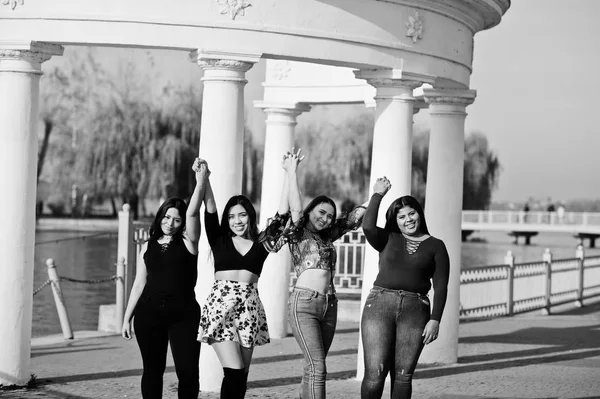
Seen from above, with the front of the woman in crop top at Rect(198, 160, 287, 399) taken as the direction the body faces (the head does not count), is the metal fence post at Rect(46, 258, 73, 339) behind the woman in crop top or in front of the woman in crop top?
behind

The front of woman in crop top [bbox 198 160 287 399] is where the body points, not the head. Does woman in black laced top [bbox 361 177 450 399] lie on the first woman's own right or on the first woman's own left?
on the first woman's own left

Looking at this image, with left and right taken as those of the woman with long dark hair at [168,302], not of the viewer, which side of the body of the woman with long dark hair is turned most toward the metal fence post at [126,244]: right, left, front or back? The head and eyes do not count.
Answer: back

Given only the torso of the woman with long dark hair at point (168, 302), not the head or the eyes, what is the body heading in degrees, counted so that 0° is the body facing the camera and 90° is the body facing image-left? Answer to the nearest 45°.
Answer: approximately 0°

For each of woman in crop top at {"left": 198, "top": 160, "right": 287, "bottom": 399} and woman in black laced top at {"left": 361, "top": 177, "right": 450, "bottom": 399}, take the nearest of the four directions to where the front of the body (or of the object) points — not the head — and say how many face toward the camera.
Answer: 2

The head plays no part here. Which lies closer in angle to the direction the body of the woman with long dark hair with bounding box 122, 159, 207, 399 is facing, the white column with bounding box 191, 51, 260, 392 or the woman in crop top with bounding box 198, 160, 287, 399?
the woman in crop top

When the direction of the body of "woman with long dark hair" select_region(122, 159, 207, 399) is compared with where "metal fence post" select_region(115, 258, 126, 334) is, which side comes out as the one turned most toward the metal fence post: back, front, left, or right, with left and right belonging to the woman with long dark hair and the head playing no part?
back

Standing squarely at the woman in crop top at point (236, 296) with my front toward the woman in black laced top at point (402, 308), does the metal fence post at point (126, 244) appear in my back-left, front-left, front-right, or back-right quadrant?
back-left

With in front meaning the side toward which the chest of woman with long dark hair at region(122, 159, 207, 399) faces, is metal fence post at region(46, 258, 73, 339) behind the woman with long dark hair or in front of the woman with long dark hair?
behind

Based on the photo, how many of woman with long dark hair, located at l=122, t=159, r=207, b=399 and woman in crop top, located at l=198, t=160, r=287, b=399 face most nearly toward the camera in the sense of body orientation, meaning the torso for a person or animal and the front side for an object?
2

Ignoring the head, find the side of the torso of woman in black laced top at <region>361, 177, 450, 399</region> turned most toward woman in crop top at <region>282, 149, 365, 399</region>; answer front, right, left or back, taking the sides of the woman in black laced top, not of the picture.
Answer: right
